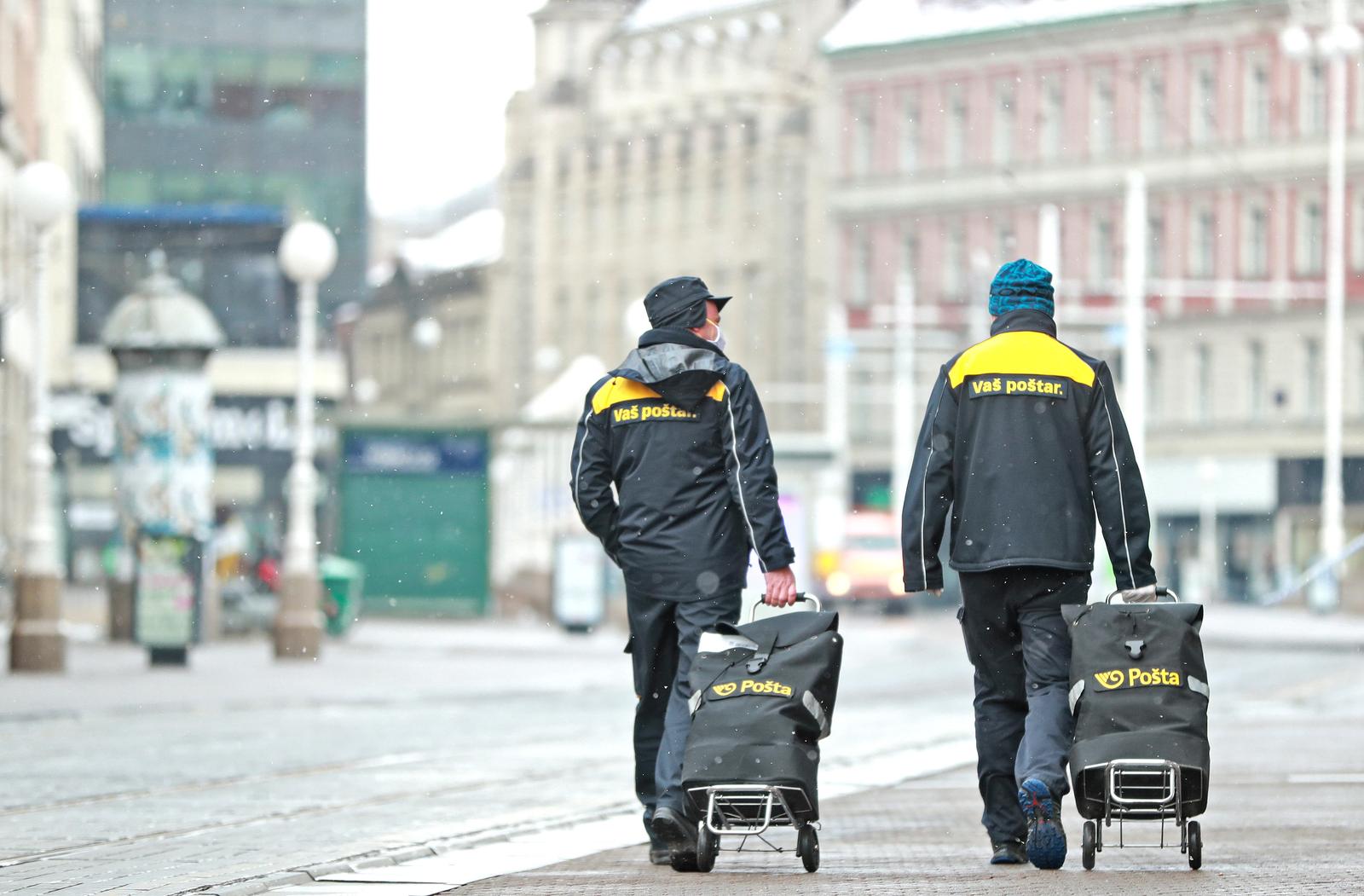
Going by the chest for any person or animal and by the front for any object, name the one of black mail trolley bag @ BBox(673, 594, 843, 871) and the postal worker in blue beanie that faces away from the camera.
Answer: the postal worker in blue beanie

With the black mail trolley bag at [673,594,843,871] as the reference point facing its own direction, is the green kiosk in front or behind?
behind

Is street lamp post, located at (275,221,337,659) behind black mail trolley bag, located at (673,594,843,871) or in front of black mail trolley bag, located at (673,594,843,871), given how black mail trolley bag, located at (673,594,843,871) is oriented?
behind

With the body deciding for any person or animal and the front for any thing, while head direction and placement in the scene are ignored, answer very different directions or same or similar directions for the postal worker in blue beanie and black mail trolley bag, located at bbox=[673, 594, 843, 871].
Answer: very different directions

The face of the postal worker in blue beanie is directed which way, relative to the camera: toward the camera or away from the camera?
away from the camera

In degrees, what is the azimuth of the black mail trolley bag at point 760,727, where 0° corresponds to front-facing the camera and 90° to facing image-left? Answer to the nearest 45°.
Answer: approximately 0°

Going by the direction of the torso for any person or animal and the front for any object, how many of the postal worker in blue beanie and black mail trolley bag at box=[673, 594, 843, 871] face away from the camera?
1

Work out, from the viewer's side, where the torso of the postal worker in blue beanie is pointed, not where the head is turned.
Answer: away from the camera

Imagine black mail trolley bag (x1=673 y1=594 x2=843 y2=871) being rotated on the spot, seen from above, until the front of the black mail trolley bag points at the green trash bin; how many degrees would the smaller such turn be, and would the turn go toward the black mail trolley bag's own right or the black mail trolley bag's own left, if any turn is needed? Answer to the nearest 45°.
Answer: approximately 180°
